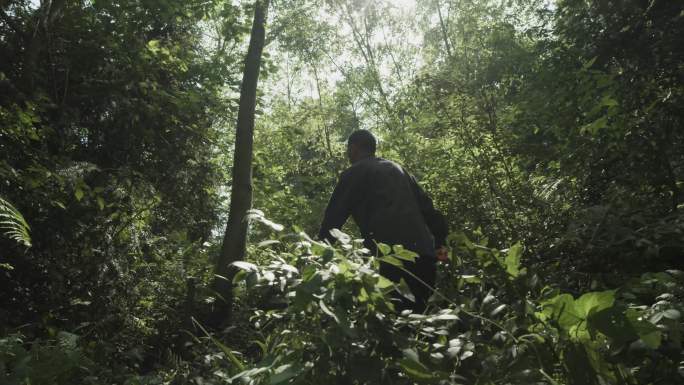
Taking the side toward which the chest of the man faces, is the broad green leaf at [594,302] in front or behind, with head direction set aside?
behind

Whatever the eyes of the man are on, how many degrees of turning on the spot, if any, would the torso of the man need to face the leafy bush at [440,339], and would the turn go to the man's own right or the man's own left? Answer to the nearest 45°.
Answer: approximately 135° to the man's own left

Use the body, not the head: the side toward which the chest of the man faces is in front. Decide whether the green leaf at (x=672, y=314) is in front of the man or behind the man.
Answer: behind

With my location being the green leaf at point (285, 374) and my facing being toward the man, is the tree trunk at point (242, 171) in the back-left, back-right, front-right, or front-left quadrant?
front-left

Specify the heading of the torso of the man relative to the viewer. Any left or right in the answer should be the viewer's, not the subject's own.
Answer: facing away from the viewer and to the left of the viewer

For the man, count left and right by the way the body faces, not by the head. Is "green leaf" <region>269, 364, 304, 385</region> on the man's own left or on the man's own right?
on the man's own left
